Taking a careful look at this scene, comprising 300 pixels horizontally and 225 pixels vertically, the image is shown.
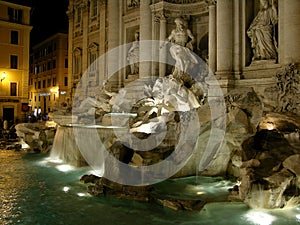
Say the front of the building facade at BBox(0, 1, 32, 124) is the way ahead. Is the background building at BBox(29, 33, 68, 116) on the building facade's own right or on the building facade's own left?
on the building facade's own left

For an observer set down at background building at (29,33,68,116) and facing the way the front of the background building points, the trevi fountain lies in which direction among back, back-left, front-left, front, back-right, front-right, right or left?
front-left

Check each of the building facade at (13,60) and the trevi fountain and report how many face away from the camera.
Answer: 0

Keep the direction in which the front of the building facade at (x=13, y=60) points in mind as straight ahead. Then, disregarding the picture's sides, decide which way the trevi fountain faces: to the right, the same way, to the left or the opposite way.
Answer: to the right

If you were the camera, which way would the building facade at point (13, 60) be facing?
facing the viewer and to the right of the viewer

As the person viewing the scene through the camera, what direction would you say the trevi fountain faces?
facing the viewer and to the left of the viewer

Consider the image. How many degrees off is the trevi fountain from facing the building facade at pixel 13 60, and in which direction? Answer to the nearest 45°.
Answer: approximately 90° to its right
